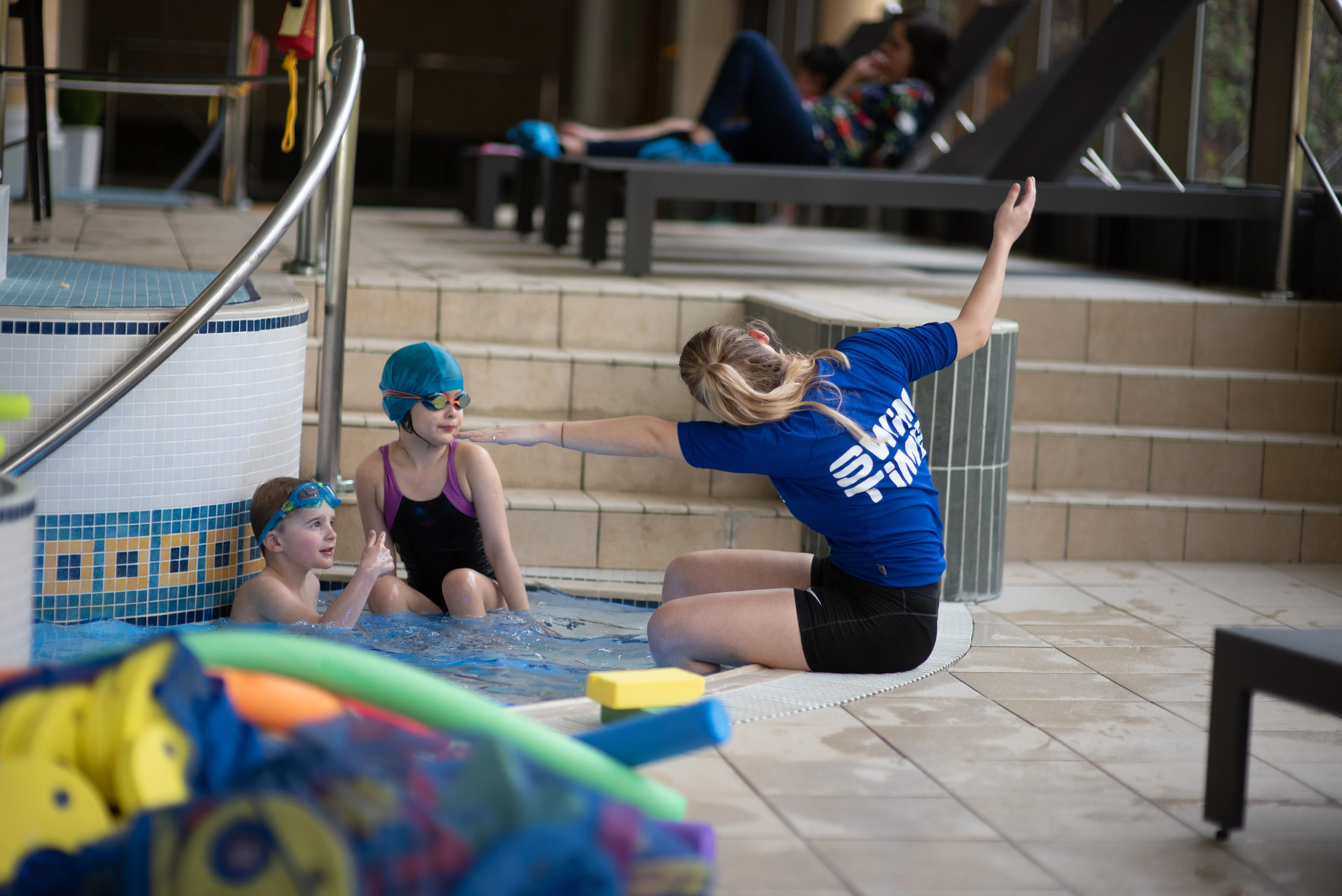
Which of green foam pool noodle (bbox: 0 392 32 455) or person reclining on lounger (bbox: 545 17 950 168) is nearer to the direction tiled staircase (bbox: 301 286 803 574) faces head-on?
the green foam pool noodle

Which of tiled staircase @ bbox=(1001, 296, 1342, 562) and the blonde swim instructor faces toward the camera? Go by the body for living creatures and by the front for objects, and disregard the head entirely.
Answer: the tiled staircase

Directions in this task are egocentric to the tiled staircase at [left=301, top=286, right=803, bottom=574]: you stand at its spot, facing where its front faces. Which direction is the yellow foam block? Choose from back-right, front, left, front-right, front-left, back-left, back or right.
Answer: front

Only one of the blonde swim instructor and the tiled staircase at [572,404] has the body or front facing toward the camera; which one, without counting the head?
the tiled staircase

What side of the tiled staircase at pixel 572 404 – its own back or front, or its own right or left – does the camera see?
front

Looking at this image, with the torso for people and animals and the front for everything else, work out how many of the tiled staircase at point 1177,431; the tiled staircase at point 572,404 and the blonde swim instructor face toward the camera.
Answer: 2

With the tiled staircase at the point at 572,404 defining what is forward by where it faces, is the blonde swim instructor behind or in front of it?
in front

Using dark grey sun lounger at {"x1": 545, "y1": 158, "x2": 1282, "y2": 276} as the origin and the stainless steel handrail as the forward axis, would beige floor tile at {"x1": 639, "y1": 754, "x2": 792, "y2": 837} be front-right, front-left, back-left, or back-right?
front-left

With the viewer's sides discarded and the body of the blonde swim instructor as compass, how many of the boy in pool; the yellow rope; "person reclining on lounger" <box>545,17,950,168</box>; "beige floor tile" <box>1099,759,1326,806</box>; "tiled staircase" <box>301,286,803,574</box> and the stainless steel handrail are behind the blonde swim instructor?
1

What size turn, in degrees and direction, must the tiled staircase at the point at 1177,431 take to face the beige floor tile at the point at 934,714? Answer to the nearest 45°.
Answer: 0° — it already faces it

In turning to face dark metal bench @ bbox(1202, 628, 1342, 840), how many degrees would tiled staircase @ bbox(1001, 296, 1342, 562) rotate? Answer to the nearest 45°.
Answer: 0° — it already faces it

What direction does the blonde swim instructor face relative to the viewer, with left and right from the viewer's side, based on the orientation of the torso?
facing away from the viewer and to the left of the viewer

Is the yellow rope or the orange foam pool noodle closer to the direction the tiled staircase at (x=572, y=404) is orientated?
the orange foam pool noodle

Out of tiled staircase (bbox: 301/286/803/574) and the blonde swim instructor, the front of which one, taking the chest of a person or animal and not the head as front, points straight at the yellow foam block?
the tiled staircase

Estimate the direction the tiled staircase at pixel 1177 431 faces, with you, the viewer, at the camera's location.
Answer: facing the viewer

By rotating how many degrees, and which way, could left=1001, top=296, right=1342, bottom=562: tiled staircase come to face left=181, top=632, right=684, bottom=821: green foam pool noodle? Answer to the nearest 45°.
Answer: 0° — it already faces it

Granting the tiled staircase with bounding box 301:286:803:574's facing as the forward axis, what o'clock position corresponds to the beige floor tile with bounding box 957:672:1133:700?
The beige floor tile is roughly at 11 o'clock from the tiled staircase.

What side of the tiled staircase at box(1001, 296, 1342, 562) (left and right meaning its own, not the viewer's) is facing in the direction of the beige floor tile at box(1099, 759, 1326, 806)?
front
